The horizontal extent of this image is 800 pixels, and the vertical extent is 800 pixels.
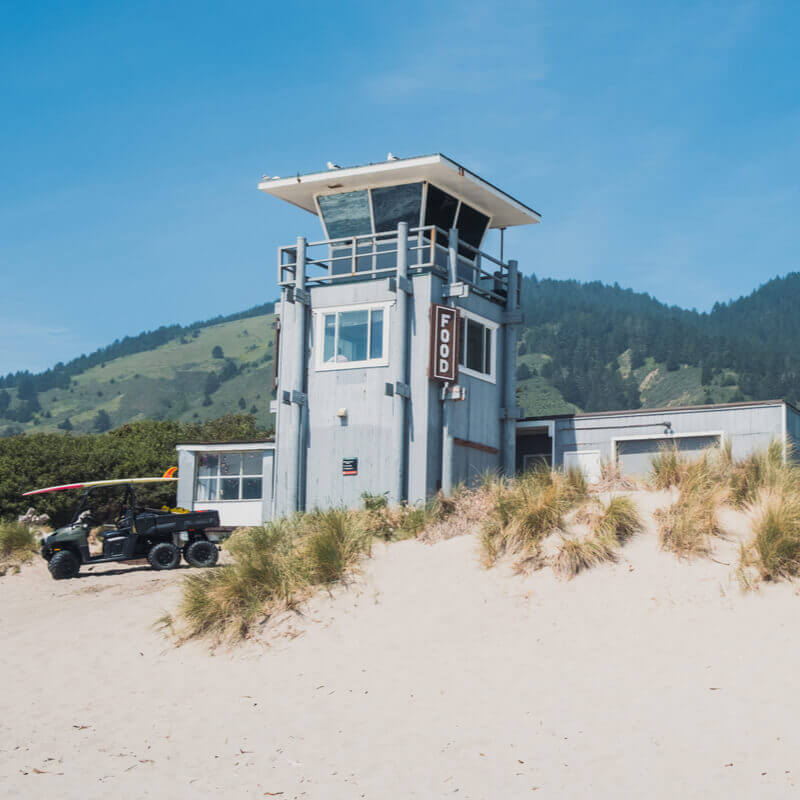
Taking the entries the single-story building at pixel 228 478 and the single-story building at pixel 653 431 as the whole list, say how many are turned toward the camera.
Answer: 2

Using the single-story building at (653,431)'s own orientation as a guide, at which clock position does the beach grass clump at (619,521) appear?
The beach grass clump is roughly at 12 o'clock from the single-story building.

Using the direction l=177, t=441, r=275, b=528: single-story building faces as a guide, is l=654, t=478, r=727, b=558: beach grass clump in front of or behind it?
in front

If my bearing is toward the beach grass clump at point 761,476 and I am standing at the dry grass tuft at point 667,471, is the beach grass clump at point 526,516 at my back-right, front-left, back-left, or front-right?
back-right

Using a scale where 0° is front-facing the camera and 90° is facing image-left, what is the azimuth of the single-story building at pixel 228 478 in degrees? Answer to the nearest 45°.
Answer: approximately 0°

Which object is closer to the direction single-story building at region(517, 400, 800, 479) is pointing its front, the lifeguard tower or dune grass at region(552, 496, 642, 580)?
the dune grass
